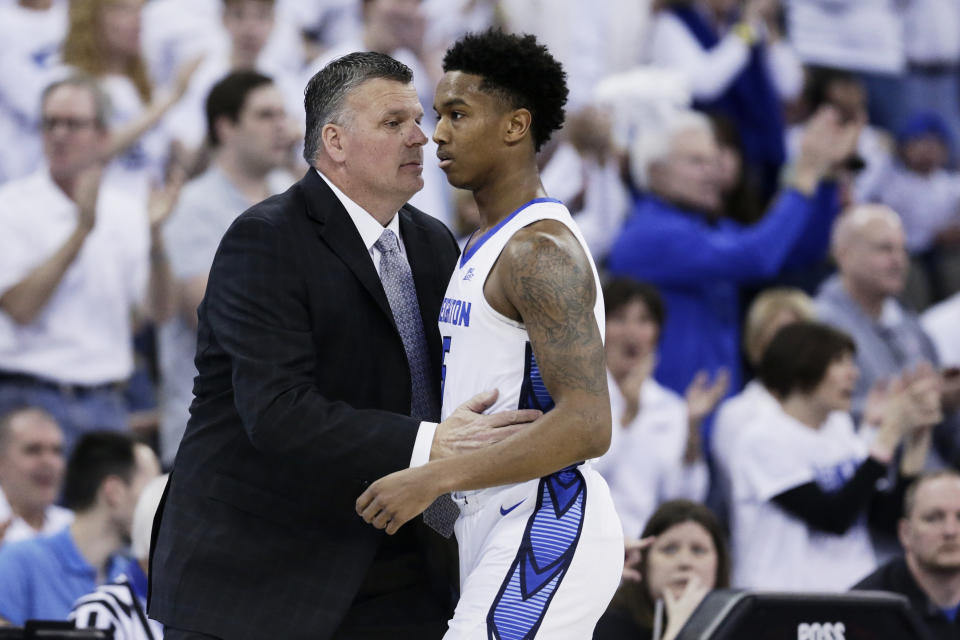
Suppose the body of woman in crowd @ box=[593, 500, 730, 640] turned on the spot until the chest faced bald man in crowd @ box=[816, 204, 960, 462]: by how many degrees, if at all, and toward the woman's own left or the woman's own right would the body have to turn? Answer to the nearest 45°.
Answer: approximately 135° to the woman's own left

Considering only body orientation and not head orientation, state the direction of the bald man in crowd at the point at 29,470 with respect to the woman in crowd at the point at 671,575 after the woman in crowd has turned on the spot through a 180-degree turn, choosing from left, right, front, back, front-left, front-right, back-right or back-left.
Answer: left

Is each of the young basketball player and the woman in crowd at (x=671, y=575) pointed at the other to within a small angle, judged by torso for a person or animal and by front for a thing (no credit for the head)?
no

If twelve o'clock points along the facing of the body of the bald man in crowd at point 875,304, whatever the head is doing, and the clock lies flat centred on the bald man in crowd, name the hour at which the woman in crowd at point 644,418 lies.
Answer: The woman in crowd is roughly at 3 o'clock from the bald man in crowd.

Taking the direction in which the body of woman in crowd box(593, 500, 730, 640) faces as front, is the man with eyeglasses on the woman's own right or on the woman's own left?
on the woman's own right

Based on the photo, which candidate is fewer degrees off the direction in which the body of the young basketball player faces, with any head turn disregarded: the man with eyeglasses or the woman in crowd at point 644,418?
the man with eyeglasses

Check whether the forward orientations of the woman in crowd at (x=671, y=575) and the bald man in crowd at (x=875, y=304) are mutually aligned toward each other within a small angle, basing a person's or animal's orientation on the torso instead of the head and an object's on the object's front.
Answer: no

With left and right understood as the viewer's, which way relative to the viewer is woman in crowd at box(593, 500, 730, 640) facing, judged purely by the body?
facing the viewer

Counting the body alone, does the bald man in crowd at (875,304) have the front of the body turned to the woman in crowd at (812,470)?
no

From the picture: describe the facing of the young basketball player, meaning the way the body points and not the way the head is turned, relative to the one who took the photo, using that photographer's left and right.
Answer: facing to the left of the viewer

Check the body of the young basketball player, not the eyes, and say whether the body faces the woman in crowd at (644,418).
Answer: no

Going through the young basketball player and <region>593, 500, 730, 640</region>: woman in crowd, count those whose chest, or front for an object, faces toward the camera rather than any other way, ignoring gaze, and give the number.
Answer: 1

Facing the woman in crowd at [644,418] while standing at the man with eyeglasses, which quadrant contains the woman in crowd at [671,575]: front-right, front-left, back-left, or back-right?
front-right
